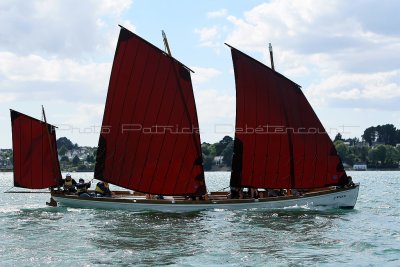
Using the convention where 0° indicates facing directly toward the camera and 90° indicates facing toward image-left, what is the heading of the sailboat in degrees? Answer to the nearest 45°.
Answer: approximately 270°
